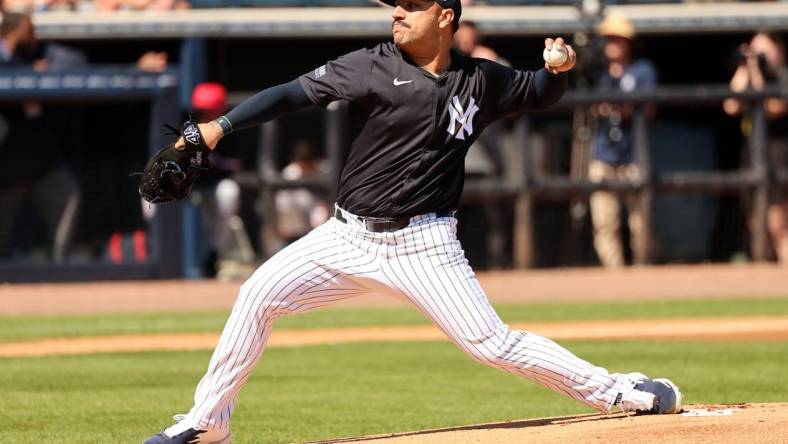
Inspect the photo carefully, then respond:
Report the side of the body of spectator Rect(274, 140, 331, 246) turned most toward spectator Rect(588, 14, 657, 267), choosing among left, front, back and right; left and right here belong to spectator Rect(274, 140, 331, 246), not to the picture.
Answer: left

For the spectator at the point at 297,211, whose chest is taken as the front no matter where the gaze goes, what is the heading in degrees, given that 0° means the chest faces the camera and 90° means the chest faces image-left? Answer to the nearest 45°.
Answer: approximately 0°

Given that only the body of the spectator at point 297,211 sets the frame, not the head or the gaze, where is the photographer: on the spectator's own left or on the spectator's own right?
on the spectator's own left

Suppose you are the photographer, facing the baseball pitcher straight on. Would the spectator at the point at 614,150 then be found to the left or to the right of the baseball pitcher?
right
